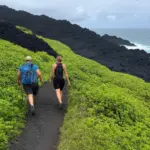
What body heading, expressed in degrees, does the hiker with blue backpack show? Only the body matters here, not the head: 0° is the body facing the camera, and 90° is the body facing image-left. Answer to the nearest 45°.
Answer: approximately 180°

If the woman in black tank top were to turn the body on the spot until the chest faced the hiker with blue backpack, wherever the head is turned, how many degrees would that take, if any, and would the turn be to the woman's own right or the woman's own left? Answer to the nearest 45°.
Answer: approximately 135° to the woman's own left

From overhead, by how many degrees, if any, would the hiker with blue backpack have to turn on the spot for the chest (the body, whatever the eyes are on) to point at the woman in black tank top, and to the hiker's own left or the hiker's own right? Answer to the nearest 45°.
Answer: approximately 45° to the hiker's own right

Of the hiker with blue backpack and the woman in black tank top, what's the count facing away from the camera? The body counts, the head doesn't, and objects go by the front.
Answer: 2

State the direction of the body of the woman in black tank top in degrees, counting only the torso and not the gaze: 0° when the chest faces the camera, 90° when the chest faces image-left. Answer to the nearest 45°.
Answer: approximately 180°
